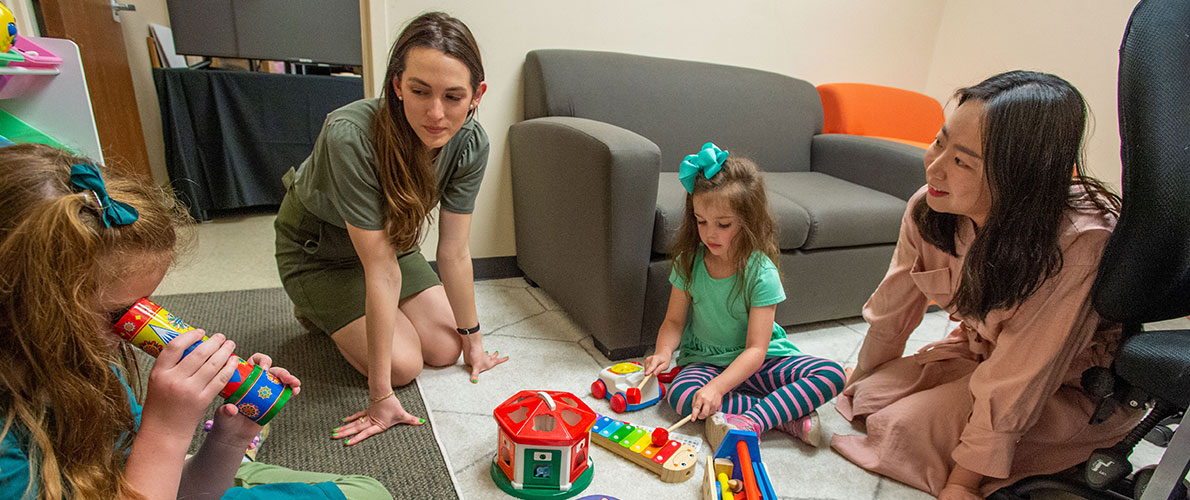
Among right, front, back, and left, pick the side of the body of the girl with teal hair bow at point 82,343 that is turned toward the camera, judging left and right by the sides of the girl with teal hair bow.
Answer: right

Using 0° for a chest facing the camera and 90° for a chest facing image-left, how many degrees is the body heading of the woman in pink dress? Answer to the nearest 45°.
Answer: approximately 45°

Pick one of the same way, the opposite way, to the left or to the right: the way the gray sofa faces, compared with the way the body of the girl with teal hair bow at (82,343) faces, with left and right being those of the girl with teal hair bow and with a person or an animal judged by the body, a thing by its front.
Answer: to the right

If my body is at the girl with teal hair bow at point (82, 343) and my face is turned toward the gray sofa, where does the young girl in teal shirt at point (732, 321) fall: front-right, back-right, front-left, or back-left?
front-right

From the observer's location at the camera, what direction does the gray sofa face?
facing the viewer and to the right of the viewer

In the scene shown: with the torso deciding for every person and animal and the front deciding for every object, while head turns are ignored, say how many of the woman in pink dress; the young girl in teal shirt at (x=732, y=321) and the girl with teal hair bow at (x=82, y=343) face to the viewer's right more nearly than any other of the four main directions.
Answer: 1

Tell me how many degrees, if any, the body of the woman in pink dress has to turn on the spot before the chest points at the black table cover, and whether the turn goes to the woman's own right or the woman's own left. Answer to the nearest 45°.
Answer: approximately 45° to the woman's own right

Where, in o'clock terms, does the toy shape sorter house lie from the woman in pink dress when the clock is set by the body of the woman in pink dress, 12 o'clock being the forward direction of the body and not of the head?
The toy shape sorter house is roughly at 12 o'clock from the woman in pink dress.

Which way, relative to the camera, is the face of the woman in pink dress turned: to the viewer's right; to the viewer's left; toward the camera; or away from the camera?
to the viewer's left

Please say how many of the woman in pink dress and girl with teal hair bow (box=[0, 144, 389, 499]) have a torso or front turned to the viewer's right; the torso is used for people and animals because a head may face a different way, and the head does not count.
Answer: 1

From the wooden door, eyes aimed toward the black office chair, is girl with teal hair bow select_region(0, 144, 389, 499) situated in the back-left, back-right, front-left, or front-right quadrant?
front-right

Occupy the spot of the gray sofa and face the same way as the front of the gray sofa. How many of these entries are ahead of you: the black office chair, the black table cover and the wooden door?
1

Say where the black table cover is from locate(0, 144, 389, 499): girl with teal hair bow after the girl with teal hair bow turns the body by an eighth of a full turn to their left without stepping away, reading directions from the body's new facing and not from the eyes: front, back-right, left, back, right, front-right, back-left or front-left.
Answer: front-left

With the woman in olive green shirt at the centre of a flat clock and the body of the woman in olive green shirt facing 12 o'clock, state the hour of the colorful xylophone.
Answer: The colorful xylophone is roughly at 12 o'clock from the woman in olive green shirt.
